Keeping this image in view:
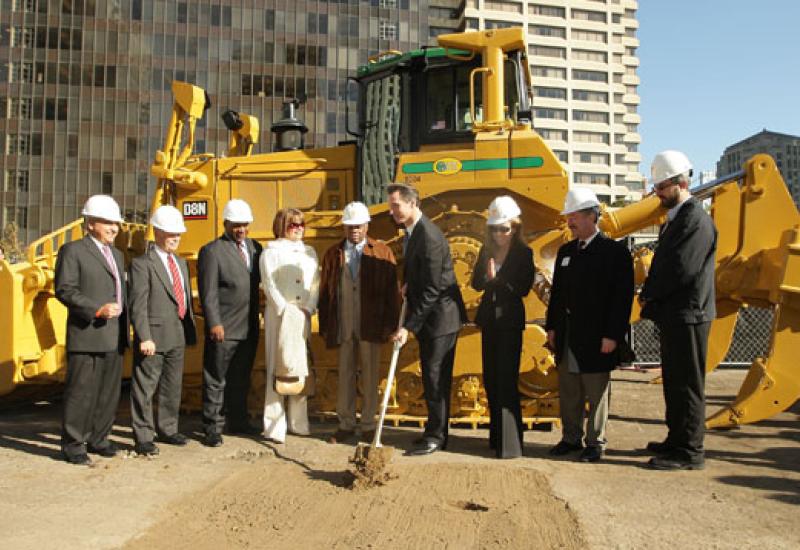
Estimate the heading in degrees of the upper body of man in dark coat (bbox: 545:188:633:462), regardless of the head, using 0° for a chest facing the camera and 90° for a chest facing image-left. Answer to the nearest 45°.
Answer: approximately 45°

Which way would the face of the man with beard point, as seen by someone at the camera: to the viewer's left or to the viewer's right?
to the viewer's left

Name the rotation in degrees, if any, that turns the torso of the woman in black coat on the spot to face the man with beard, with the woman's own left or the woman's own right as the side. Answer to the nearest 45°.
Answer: approximately 135° to the woman's own left

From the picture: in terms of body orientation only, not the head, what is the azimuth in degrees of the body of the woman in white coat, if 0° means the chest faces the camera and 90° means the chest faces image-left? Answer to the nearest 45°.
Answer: approximately 315°

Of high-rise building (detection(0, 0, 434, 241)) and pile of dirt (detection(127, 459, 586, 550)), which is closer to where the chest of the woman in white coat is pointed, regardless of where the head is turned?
the pile of dirt

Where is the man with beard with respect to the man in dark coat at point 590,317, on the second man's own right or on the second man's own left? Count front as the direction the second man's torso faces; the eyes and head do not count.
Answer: on the second man's own left

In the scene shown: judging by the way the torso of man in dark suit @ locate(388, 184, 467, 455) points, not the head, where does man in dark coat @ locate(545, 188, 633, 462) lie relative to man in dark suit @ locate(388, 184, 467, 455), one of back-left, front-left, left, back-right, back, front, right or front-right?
back

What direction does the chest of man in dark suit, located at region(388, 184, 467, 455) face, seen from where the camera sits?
to the viewer's left

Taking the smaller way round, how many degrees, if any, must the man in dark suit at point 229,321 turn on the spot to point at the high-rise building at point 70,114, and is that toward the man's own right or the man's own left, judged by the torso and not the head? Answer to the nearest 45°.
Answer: approximately 135° to the man's own left

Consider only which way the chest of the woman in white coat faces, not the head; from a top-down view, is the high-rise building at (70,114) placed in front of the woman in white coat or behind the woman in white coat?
behind
